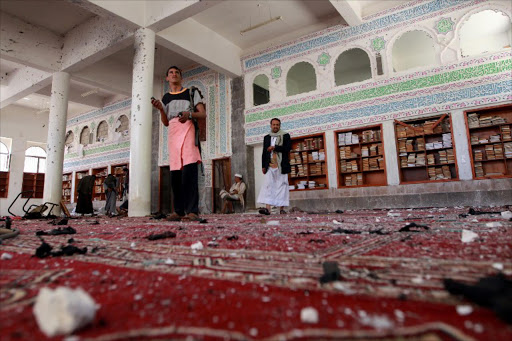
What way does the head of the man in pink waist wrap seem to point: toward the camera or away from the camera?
toward the camera

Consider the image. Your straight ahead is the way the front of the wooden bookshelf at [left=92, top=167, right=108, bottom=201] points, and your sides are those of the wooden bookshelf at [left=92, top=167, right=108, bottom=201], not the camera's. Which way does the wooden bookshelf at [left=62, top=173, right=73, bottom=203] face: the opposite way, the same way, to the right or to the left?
the same way

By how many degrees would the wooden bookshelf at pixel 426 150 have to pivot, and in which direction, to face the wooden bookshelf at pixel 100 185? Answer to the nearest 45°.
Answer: approximately 90° to its right

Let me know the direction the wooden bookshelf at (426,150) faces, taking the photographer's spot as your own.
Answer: facing the viewer

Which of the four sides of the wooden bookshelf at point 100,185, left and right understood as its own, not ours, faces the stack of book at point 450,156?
left

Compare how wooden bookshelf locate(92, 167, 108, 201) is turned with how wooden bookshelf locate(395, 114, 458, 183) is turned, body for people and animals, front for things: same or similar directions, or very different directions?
same or similar directions

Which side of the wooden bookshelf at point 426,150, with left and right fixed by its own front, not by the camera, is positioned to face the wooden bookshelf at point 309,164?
right

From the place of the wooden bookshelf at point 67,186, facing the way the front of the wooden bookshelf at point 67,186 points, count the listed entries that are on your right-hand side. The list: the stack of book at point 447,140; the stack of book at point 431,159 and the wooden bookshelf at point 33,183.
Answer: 1

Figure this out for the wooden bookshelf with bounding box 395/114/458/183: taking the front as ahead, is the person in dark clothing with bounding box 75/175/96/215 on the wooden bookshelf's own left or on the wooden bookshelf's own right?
on the wooden bookshelf's own right

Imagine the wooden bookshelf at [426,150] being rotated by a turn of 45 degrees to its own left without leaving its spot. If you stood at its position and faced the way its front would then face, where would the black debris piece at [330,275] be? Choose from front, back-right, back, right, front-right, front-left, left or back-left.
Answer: front-right

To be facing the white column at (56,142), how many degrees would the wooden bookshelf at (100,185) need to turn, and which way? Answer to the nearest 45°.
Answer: approximately 45° to its left

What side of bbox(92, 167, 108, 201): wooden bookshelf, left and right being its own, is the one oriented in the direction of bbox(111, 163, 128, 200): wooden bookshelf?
left

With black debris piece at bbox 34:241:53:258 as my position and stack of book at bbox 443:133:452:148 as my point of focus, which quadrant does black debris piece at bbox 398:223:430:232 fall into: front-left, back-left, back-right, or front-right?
front-right

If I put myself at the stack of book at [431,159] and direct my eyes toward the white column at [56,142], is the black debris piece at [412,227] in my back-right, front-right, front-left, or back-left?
front-left

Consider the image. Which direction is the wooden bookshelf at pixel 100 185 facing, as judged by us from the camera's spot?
facing the viewer and to the left of the viewer

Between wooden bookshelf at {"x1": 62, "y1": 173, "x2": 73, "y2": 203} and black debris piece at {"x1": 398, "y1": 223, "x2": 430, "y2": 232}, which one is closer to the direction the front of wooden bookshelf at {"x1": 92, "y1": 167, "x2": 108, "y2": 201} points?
the black debris piece

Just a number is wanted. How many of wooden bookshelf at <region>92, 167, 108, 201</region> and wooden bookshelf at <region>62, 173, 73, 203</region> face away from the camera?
0
